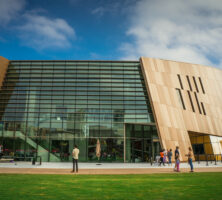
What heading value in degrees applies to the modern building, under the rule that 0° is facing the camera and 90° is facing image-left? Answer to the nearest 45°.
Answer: approximately 0°
